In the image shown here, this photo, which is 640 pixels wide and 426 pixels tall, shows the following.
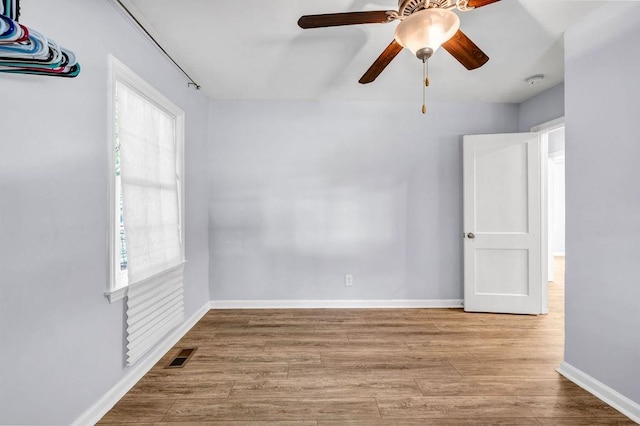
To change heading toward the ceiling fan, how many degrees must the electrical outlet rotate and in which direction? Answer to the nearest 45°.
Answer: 0° — it already faces it

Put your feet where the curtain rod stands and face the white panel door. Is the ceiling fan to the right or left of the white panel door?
right

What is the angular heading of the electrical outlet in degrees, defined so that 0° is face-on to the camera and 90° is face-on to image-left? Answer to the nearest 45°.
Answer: approximately 0°
